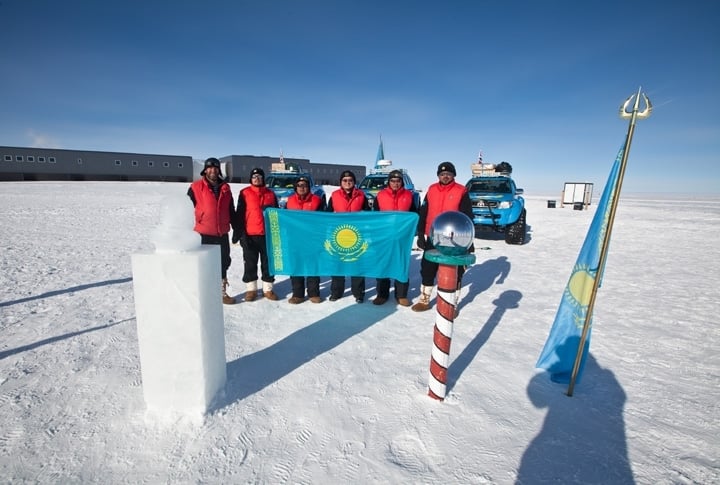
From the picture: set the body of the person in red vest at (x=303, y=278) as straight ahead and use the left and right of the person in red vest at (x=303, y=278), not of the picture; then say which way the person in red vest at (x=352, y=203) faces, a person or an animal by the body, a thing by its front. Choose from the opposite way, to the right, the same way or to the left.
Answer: the same way

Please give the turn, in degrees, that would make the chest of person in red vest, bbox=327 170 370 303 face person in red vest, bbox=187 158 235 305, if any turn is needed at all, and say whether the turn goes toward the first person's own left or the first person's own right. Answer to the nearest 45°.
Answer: approximately 90° to the first person's own right

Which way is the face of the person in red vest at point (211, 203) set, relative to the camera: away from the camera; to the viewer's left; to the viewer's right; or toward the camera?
toward the camera

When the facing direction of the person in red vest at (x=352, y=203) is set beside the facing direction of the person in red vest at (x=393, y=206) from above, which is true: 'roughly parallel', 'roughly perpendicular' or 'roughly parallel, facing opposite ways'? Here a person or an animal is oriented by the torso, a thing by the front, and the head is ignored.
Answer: roughly parallel

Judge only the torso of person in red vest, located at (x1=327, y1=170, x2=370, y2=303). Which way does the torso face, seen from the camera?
toward the camera

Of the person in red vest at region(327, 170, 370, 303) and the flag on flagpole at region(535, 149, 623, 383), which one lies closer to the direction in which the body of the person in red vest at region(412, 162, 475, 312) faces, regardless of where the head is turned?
the flag on flagpole

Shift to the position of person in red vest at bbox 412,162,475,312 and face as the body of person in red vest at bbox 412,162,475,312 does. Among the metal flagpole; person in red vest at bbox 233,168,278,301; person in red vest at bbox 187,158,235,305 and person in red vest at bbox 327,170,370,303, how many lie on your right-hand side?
3

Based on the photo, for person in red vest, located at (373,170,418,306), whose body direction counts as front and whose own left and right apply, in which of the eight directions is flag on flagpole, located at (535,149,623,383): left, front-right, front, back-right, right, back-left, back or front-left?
front-left

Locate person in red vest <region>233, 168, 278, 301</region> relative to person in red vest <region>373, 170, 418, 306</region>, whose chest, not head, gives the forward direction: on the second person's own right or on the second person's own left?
on the second person's own right

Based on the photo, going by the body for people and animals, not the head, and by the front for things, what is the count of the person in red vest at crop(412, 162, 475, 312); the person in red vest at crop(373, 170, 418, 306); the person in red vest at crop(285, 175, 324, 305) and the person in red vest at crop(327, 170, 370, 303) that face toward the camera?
4

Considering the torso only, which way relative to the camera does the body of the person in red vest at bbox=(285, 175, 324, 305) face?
toward the camera

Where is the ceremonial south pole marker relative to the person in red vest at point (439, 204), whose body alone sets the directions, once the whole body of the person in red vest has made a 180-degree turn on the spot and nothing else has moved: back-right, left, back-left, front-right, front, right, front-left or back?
back

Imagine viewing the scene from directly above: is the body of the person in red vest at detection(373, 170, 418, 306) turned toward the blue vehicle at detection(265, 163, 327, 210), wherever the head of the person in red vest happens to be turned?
no

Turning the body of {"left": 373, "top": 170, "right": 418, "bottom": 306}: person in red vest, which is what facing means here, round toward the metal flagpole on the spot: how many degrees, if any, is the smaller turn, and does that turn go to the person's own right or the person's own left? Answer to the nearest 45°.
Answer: approximately 45° to the person's own left

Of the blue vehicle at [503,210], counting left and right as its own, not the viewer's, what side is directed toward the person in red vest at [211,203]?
front
